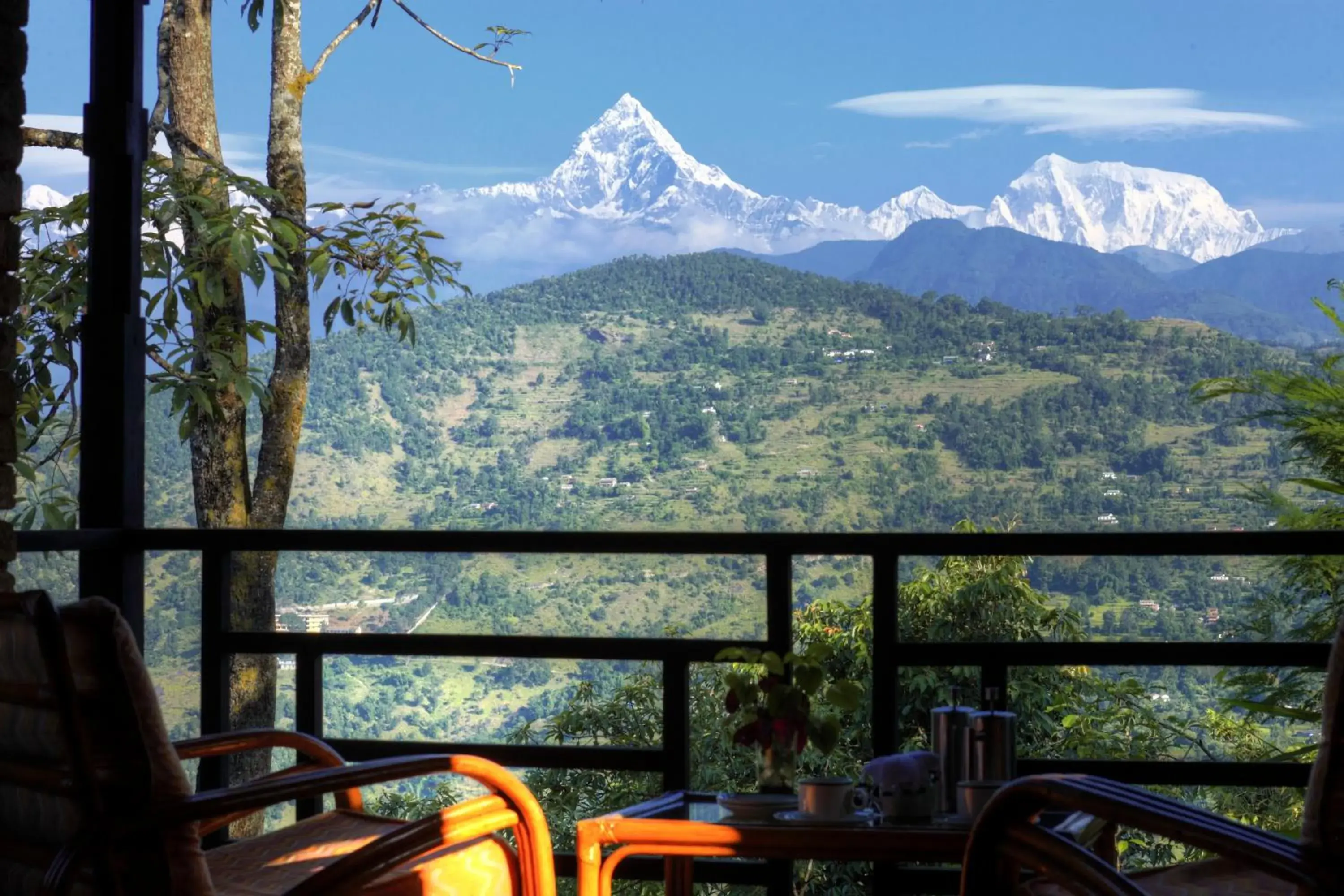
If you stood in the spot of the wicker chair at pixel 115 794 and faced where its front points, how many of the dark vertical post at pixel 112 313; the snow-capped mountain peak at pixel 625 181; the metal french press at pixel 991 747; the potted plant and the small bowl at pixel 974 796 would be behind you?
0

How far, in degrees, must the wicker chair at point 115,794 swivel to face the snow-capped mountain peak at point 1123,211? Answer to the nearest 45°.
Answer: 0° — it already faces it

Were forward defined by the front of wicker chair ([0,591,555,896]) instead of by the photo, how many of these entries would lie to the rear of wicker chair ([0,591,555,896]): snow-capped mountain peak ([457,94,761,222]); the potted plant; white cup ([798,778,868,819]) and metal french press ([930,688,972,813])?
0

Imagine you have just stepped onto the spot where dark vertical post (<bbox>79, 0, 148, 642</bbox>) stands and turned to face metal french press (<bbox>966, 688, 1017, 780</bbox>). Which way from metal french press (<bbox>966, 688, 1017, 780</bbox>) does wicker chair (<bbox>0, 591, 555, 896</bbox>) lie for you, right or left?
right

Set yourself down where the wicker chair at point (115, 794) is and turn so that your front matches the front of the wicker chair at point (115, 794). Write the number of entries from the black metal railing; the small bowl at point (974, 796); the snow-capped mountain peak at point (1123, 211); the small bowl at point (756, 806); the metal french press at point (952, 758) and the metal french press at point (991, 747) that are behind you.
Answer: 0

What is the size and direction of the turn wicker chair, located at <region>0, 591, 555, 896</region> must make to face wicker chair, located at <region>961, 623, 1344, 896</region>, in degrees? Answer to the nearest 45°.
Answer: approximately 45° to its right

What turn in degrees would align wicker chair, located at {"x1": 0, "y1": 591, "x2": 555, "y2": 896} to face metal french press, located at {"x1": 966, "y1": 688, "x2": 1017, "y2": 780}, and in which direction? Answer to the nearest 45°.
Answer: approximately 45° to its right

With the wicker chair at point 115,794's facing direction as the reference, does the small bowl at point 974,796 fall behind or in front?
in front

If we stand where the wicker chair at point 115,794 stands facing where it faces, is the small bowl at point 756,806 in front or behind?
in front

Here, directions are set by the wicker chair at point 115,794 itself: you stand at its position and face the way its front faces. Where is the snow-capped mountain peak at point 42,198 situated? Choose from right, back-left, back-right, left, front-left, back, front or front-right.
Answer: front-left

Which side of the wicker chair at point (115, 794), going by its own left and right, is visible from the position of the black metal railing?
front

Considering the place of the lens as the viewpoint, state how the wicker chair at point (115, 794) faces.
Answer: facing away from the viewer and to the right of the viewer

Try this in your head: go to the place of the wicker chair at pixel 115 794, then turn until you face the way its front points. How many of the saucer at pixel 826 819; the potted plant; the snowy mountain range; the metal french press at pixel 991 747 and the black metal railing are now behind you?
0
